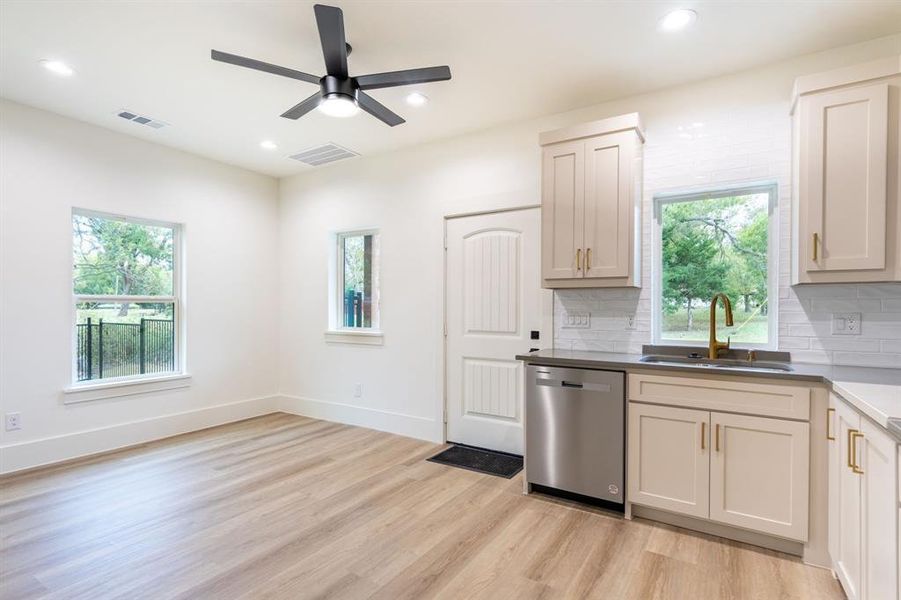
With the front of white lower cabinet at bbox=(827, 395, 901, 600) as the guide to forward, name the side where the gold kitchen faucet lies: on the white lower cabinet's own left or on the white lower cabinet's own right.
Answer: on the white lower cabinet's own right

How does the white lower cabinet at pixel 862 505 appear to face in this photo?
to the viewer's left

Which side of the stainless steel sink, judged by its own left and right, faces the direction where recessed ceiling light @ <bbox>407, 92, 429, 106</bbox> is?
right

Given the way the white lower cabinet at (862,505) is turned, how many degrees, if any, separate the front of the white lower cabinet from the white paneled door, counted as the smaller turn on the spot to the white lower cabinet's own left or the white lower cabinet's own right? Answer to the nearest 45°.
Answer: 0° — it already faces it

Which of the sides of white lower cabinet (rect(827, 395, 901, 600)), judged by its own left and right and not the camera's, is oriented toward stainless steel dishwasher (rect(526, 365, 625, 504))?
front

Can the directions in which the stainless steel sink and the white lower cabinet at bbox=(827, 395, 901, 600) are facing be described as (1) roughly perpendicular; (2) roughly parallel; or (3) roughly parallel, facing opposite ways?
roughly perpendicular

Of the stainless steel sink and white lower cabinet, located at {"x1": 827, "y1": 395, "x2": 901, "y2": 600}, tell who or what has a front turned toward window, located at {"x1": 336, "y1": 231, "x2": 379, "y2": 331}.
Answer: the white lower cabinet

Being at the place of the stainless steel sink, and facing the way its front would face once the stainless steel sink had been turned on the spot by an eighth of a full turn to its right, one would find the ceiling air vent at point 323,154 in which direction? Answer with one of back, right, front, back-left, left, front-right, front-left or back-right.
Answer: front-right

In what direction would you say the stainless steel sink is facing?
toward the camera

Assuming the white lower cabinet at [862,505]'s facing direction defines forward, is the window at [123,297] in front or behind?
in front

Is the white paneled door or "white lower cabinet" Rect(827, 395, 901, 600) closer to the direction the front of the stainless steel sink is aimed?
the white lower cabinet

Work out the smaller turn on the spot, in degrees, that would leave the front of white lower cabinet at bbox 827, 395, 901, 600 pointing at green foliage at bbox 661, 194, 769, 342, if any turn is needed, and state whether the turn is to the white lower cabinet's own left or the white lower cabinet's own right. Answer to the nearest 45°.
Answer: approximately 45° to the white lower cabinet's own right

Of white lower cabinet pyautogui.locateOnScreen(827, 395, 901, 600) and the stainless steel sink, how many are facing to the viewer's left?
1

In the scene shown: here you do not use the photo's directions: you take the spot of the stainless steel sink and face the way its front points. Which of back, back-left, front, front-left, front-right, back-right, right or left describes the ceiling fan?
front-right
